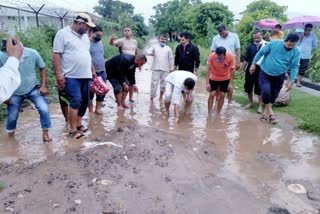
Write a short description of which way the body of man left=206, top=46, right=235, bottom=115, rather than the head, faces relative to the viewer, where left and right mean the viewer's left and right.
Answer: facing the viewer

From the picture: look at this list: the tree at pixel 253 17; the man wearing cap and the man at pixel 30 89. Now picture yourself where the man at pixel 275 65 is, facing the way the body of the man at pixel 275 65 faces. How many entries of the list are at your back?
1

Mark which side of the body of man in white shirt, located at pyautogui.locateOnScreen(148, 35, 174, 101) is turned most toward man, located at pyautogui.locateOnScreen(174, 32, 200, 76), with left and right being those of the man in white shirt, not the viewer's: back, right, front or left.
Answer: left

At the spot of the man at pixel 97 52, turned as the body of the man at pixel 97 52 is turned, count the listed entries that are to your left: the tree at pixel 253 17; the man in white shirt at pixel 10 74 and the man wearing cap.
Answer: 1

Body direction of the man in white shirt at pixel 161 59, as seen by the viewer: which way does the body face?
toward the camera

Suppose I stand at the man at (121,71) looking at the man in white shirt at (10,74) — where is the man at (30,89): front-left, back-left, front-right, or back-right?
front-right

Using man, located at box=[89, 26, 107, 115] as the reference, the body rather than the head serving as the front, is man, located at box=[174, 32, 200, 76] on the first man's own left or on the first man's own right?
on the first man's own left

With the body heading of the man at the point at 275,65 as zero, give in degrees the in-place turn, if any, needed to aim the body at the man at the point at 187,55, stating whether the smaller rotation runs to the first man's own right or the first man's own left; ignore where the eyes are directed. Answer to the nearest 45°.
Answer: approximately 90° to the first man's own right

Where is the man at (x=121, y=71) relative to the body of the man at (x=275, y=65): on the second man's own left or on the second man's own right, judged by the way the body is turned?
on the second man's own right

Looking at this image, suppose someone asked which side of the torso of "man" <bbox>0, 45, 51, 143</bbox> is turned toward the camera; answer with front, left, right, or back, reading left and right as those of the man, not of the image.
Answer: front

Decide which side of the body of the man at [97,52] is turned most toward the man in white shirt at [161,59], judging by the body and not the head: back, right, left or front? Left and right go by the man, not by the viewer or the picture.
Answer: left

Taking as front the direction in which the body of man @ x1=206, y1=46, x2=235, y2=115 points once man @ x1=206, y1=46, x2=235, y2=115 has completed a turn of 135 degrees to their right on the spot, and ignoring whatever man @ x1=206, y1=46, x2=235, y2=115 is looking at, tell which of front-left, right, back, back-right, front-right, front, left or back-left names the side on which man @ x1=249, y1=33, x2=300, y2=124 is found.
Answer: back-right

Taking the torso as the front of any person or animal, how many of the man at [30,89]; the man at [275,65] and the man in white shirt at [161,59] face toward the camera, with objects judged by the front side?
3
